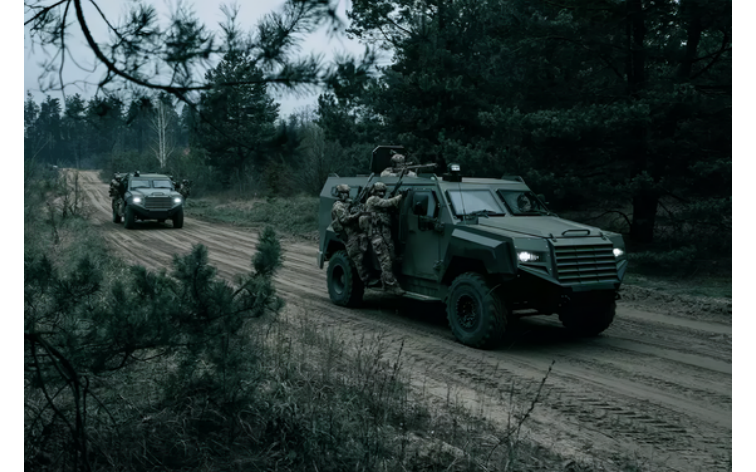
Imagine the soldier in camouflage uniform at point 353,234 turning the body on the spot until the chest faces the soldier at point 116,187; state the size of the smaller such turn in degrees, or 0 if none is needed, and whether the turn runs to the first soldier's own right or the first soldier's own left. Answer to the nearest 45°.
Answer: approximately 135° to the first soldier's own left

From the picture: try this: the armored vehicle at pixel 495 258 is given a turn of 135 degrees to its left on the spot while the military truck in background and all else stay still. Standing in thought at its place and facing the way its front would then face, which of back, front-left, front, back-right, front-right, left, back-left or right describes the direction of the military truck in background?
front-left

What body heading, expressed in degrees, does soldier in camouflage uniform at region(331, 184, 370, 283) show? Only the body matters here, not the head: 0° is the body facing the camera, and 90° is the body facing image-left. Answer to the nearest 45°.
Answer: approximately 270°

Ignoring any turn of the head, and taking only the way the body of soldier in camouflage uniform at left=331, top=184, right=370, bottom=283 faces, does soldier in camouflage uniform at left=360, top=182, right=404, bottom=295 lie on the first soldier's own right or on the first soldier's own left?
on the first soldier's own right

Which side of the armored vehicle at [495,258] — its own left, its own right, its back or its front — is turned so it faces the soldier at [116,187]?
back
